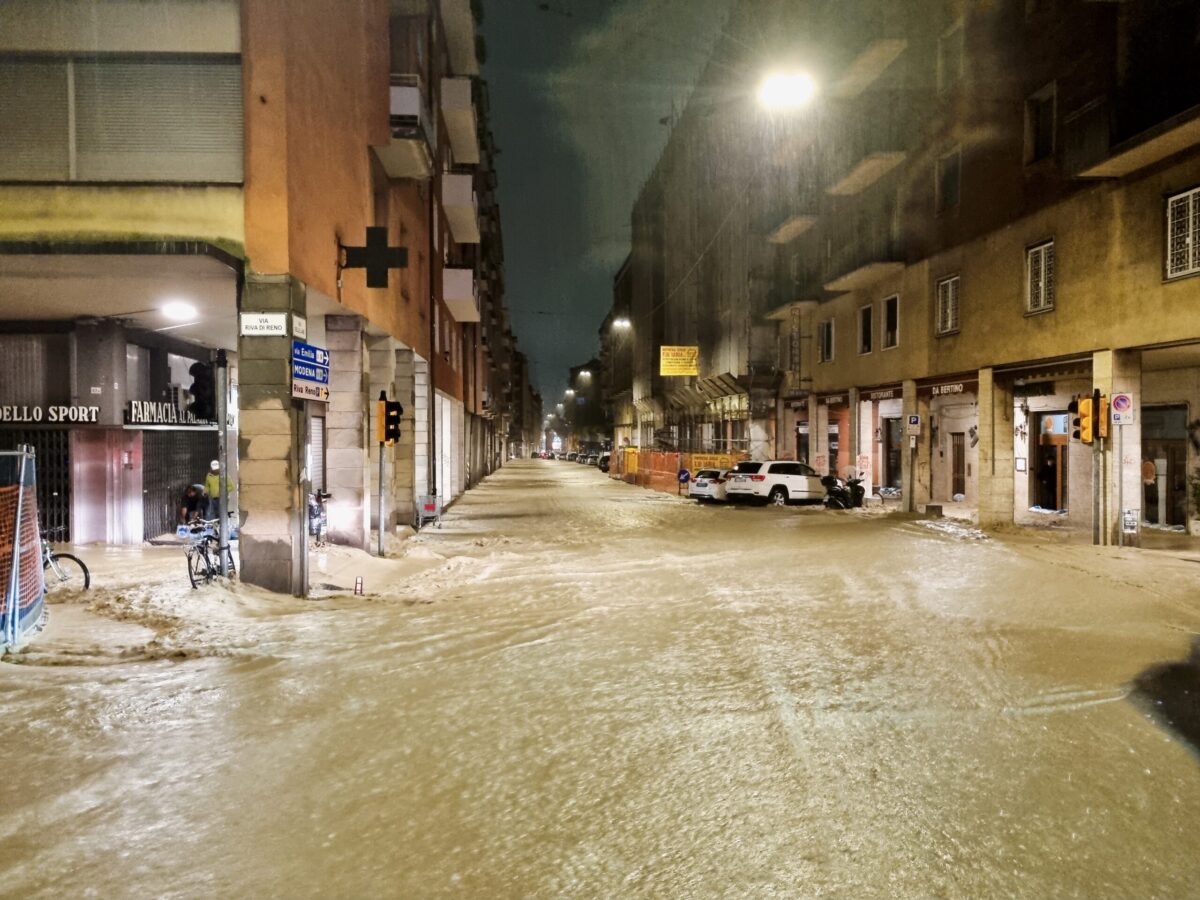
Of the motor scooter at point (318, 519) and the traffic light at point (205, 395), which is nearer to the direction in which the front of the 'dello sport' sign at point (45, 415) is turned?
the traffic light

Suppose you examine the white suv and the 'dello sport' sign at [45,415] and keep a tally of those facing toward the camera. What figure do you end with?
1

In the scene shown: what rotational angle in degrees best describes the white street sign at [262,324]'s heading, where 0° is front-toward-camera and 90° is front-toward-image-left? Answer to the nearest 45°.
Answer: approximately 0°

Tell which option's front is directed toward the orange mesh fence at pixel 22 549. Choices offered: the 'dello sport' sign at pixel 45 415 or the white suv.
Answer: the 'dello sport' sign

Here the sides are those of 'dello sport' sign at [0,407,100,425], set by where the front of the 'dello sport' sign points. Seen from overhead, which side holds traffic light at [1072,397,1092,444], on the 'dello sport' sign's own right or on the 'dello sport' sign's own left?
on the 'dello sport' sign's own left

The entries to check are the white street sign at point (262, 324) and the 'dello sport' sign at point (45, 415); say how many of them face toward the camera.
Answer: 2

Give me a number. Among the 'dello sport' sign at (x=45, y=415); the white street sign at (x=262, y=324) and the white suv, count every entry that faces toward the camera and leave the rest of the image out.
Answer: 2
